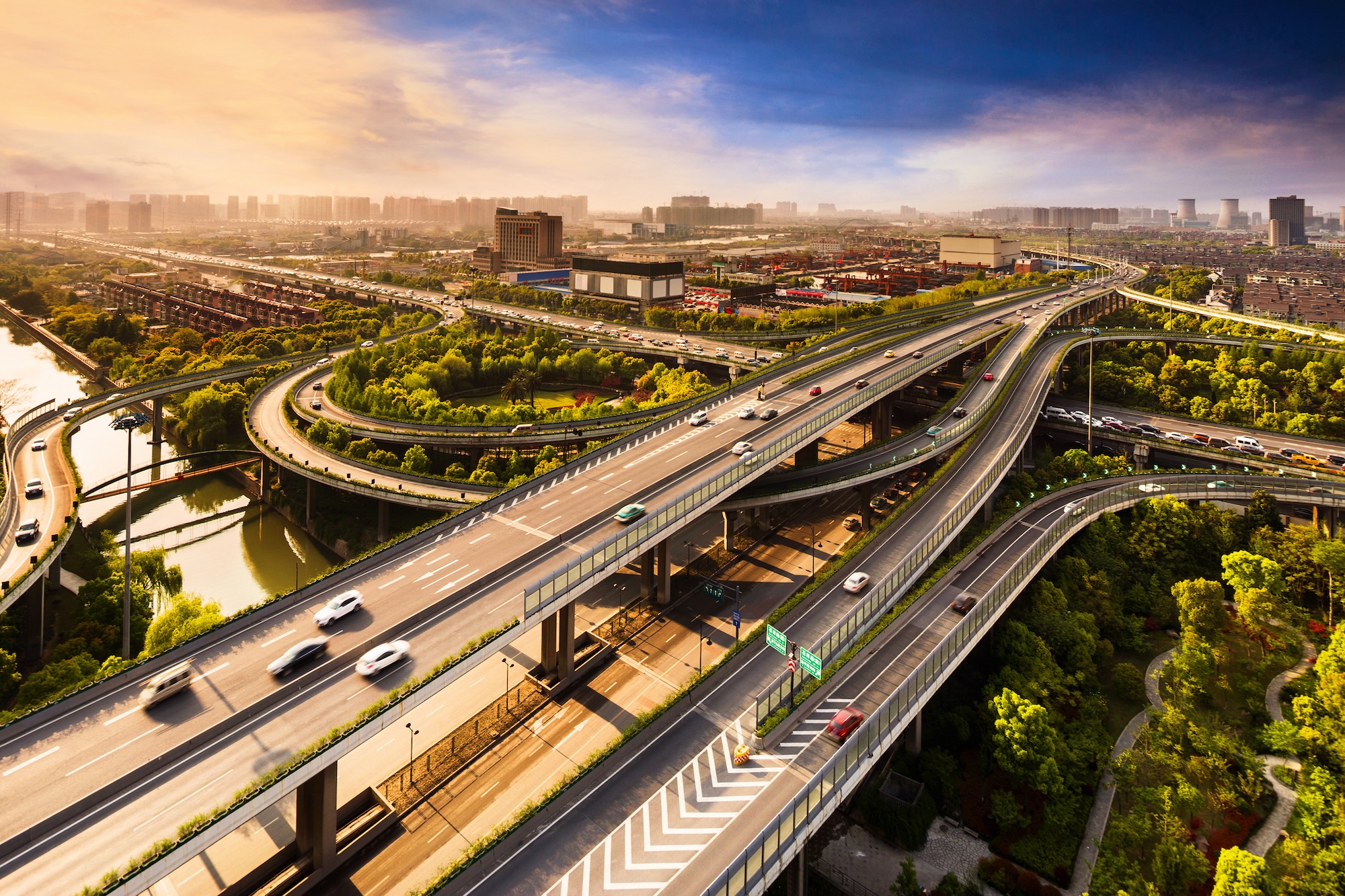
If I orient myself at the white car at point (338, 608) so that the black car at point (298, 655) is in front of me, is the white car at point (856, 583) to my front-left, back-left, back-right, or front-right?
back-left

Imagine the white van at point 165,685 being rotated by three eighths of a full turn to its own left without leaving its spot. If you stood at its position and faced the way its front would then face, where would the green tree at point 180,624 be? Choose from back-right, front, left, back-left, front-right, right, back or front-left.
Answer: left
